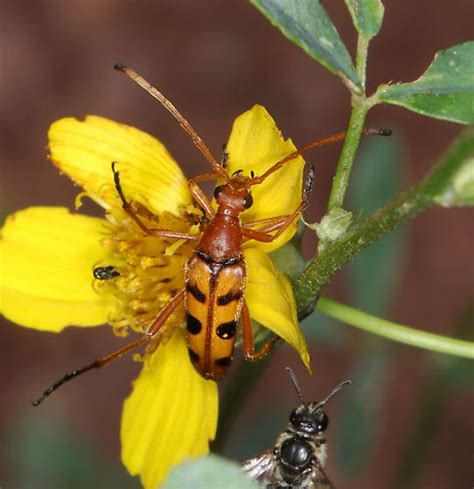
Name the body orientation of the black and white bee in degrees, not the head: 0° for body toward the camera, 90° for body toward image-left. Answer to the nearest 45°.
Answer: approximately 180°

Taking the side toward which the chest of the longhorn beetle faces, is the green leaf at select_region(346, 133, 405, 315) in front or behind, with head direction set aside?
in front

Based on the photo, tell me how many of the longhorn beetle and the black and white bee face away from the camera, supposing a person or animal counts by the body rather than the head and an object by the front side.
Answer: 2

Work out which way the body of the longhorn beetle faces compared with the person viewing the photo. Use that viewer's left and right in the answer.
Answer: facing away from the viewer

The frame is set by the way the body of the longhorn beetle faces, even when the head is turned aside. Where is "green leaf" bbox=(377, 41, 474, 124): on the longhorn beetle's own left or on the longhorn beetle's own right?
on the longhorn beetle's own right
